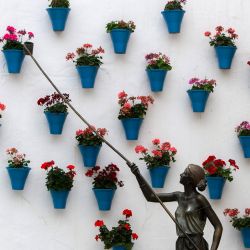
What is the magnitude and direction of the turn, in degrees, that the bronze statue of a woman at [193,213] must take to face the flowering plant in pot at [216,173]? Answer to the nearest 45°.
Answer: approximately 135° to its right
